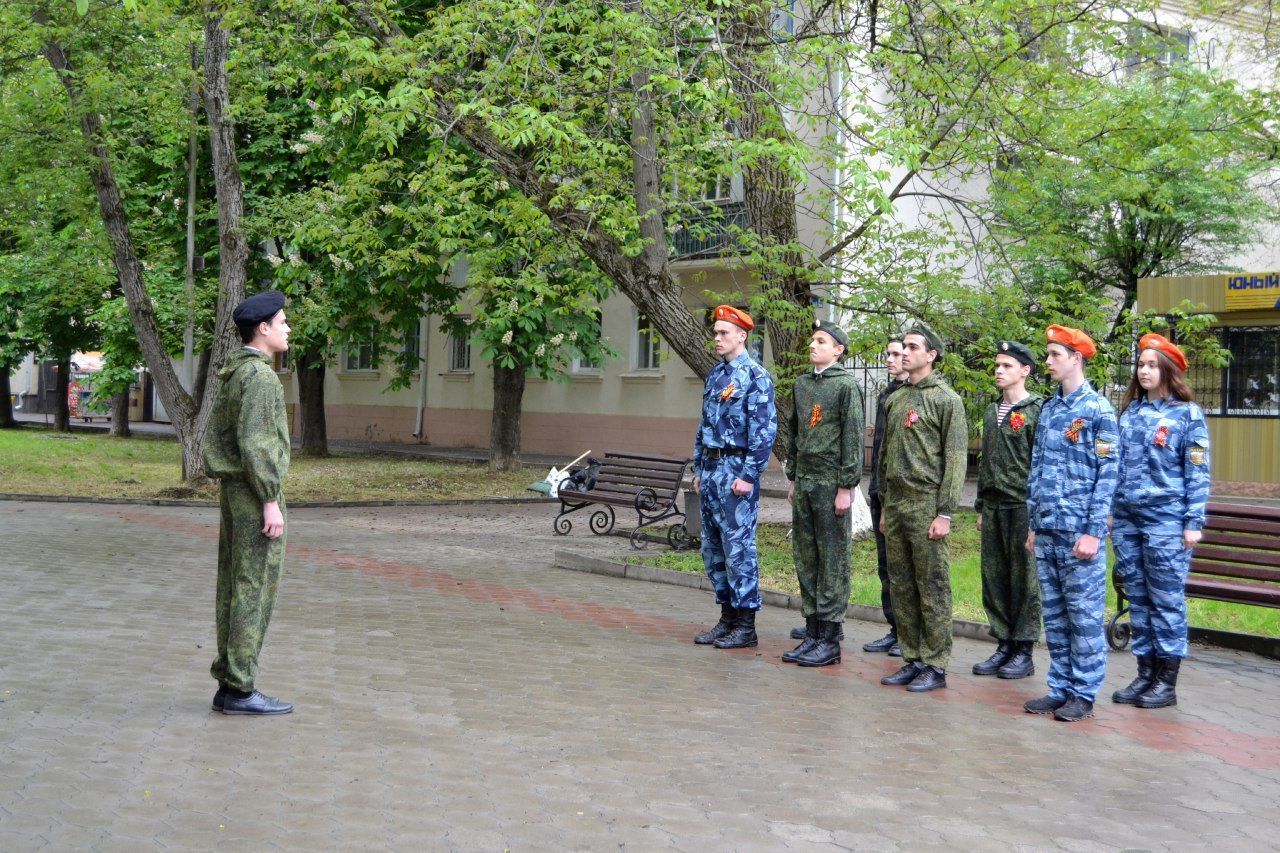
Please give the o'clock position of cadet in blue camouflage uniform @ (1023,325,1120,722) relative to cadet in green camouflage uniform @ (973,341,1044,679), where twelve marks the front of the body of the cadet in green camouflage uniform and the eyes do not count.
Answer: The cadet in blue camouflage uniform is roughly at 10 o'clock from the cadet in green camouflage uniform.

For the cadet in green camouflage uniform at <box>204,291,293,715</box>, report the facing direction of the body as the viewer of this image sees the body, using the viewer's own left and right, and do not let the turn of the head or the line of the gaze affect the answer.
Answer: facing to the right of the viewer

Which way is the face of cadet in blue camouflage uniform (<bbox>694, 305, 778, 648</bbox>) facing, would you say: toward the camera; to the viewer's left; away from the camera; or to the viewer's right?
to the viewer's left

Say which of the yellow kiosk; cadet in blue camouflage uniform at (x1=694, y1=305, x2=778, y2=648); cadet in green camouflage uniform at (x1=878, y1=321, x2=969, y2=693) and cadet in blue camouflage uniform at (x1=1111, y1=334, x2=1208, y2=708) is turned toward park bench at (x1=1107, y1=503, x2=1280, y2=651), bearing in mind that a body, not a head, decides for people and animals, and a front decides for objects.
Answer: the yellow kiosk

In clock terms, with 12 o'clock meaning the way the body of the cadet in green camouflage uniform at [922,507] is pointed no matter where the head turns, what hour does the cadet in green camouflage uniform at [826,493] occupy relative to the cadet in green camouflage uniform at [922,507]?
the cadet in green camouflage uniform at [826,493] is roughly at 3 o'clock from the cadet in green camouflage uniform at [922,507].

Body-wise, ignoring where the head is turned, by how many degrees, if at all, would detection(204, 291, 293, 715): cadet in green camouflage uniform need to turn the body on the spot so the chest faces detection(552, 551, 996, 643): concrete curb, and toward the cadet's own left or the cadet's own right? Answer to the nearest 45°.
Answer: approximately 45° to the cadet's own left

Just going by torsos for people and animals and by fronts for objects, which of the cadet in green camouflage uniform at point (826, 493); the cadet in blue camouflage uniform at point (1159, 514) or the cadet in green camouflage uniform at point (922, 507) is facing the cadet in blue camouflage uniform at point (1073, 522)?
the cadet in blue camouflage uniform at point (1159, 514)

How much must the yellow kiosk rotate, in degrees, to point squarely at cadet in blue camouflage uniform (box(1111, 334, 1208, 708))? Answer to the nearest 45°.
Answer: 0° — it already faces them

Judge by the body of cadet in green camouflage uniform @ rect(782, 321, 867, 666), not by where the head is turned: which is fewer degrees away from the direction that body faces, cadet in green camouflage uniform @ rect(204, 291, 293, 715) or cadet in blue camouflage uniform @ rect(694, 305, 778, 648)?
the cadet in green camouflage uniform

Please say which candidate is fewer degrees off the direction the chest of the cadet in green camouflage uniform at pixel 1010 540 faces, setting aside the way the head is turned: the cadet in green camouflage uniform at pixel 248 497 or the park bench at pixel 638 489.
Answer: the cadet in green camouflage uniform

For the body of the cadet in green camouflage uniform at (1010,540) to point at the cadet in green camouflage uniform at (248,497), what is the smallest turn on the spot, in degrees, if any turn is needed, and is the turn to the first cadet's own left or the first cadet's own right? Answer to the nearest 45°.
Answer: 0° — they already face them

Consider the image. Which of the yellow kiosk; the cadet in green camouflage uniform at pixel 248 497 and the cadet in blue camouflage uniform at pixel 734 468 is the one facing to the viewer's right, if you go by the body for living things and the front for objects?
the cadet in green camouflage uniform

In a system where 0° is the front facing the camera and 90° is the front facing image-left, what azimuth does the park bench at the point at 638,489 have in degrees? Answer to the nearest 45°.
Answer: approximately 45°

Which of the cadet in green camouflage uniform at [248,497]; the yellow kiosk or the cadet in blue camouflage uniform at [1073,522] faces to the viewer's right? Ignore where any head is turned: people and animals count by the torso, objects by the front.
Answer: the cadet in green camouflage uniform

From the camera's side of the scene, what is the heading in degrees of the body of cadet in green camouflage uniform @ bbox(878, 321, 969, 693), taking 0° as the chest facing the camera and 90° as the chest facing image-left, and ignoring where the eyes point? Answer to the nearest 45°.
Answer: approximately 45°
